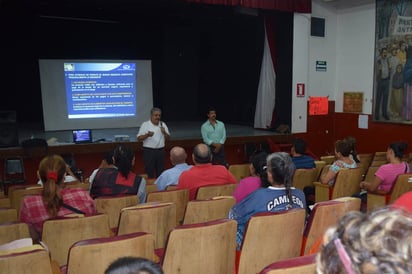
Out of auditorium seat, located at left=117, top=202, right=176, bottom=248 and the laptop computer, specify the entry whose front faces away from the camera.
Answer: the auditorium seat

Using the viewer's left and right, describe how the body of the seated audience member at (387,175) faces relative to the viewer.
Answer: facing away from the viewer and to the left of the viewer

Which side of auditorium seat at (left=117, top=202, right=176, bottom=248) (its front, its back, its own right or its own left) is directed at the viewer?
back

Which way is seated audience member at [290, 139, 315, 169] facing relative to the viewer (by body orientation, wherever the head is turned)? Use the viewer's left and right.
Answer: facing away from the viewer and to the left of the viewer

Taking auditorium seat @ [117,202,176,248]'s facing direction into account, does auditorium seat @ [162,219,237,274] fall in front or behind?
behind

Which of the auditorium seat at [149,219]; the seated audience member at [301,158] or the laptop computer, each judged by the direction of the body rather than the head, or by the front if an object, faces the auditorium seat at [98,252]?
the laptop computer

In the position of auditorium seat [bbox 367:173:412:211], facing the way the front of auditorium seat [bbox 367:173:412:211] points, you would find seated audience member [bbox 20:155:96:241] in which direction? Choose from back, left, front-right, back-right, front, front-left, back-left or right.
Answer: left

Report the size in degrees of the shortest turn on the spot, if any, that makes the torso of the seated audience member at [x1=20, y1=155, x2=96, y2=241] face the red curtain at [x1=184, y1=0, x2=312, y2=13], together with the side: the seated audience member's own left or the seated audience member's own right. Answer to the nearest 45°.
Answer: approximately 45° to the seated audience member's own right

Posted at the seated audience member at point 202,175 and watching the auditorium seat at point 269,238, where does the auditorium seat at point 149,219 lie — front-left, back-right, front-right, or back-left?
front-right

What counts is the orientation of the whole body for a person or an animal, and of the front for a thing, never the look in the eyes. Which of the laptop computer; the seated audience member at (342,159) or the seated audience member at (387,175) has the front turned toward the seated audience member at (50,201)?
the laptop computer

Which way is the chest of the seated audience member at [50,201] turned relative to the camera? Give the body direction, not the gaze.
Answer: away from the camera

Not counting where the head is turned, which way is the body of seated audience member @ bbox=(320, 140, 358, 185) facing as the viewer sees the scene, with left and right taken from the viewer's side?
facing away from the viewer and to the left of the viewer

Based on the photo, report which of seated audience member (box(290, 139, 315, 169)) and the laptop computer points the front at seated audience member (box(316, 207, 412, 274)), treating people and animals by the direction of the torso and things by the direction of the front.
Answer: the laptop computer

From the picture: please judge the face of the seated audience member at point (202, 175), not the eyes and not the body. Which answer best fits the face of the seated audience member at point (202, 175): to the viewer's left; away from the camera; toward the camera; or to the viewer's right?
away from the camera

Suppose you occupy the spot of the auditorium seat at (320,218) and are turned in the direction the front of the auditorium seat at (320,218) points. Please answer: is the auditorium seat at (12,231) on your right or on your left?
on your left
